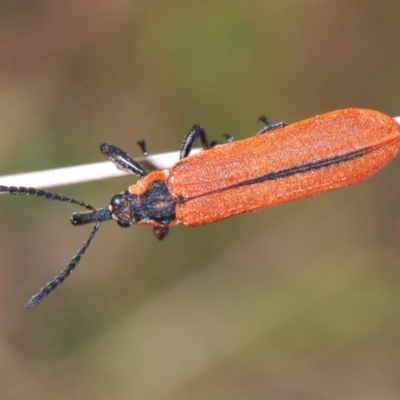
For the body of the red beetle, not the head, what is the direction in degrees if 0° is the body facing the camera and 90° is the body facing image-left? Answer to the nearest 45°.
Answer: approximately 90°
